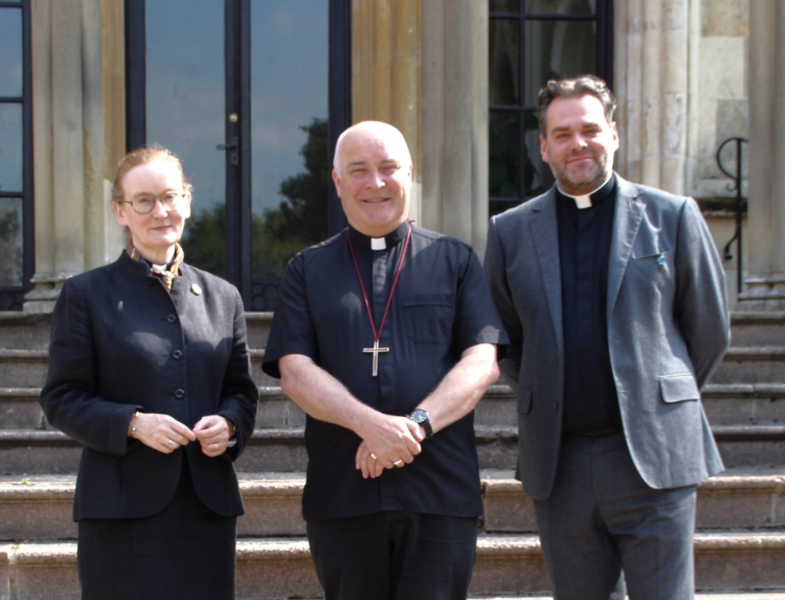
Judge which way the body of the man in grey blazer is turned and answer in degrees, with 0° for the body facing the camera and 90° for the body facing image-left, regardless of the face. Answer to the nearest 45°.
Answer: approximately 0°

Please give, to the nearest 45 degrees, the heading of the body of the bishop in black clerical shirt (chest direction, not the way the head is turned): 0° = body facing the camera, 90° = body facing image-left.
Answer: approximately 0°

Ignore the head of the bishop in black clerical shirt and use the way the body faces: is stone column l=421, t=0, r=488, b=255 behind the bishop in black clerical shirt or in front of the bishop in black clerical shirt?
behind

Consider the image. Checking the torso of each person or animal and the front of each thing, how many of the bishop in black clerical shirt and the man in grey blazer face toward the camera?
2

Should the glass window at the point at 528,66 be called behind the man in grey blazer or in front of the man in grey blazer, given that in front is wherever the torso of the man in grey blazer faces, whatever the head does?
behind

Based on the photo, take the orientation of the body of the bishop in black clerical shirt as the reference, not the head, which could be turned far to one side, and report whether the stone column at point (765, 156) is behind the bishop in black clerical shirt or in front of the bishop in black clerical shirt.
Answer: behind

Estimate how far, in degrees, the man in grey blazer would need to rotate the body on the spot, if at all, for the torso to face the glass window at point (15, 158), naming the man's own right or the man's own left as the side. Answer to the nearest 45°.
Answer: approximately 135° to the man's own right
